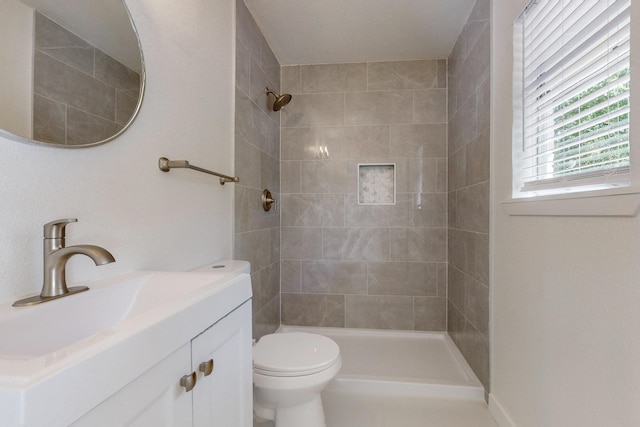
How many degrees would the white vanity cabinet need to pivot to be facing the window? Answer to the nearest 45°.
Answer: approximately 45° to its left

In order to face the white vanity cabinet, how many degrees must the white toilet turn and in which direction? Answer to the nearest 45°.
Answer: approximately 90° to its right

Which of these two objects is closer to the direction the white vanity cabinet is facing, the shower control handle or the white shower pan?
the white shower pan

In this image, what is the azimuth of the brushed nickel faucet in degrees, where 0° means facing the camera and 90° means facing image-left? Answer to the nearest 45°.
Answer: approximately 315°

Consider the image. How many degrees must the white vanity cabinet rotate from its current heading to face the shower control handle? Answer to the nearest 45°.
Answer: approximately 90° to its left

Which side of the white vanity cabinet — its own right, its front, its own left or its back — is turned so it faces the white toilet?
left
